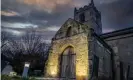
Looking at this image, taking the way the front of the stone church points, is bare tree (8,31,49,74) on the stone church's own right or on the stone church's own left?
on the stone church's own right

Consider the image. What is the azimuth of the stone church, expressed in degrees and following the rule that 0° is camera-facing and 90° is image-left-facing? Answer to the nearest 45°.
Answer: approximately 45°
